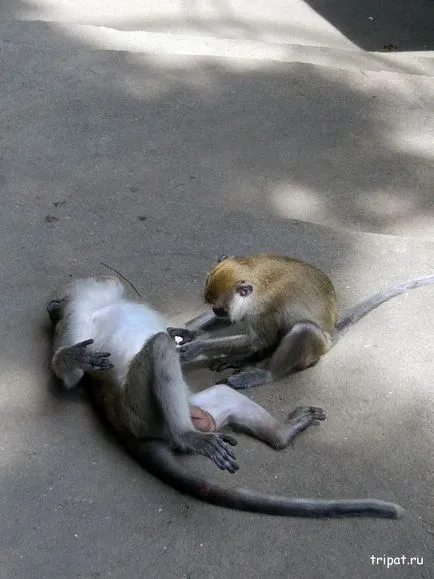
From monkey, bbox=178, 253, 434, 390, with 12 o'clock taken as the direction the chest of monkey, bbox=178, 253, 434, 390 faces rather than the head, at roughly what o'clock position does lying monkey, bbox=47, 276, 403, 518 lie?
lying monkey, bbox=47, 276, 403, 518 is roughly at 10 o'clock from monkey, bbox=178, 253, 434, 390.

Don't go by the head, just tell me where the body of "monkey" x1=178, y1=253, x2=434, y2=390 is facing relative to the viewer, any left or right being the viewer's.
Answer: facing to the left of the viewer
